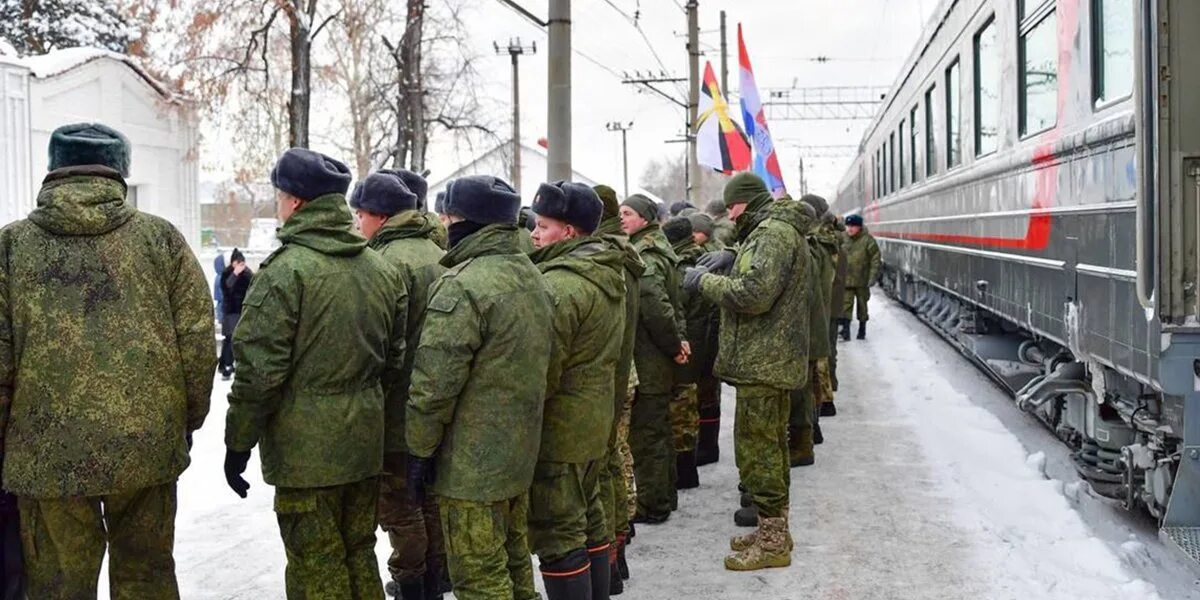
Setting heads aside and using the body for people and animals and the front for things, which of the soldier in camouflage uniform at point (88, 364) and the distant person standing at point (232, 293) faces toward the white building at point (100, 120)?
the soldier in camouflage uniform

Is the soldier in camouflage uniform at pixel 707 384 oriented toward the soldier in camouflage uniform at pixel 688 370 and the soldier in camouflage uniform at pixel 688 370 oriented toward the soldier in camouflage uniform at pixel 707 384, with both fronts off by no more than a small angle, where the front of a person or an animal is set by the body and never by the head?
no

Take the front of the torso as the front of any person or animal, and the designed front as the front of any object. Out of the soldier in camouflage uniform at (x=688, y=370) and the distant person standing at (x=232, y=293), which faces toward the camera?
the distant person standing

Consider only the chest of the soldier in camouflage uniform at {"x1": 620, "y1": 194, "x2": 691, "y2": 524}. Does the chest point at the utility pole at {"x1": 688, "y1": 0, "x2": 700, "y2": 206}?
no

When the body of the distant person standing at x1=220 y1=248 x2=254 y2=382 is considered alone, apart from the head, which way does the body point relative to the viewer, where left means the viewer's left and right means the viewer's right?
facing the viewer

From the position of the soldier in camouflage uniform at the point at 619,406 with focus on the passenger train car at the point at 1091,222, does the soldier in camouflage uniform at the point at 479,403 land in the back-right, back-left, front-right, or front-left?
back-right

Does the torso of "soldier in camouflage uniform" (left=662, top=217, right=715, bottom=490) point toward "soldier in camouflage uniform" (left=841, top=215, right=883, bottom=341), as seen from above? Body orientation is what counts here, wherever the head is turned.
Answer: no

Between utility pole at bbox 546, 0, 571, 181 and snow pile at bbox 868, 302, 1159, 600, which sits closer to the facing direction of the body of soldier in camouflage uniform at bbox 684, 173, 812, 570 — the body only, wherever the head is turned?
the utility pole

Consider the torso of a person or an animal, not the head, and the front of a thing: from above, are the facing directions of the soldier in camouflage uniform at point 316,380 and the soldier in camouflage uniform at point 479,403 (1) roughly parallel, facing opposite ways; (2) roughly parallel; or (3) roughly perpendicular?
roughly parallel

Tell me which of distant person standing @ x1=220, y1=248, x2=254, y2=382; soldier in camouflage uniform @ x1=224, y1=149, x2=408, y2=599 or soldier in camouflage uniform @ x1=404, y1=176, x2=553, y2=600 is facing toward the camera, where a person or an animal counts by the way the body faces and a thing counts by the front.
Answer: the distant person standing

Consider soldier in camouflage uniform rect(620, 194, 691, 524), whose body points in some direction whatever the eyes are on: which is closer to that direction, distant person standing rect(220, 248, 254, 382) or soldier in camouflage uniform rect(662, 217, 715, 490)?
the distant person standing

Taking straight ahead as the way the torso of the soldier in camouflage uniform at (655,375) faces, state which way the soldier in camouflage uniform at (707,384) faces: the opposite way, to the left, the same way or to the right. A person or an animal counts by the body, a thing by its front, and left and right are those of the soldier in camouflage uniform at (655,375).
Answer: the same way

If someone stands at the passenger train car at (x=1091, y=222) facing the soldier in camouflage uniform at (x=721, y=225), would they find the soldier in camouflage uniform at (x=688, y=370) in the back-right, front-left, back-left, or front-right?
front-left

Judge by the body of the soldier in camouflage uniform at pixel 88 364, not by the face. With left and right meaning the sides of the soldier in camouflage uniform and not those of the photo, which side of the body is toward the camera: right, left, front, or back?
back

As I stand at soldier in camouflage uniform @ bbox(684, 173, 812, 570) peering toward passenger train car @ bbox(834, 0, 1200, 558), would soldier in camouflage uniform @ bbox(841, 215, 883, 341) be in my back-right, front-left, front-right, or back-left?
front-left

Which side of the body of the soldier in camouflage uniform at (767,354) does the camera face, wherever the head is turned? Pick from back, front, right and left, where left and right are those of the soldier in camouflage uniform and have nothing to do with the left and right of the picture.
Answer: left

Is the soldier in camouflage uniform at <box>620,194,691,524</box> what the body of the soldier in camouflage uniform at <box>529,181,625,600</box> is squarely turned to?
no

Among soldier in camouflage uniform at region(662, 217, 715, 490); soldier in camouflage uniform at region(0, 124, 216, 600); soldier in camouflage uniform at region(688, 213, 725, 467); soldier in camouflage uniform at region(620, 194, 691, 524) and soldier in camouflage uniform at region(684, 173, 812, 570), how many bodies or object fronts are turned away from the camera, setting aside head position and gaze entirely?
1
